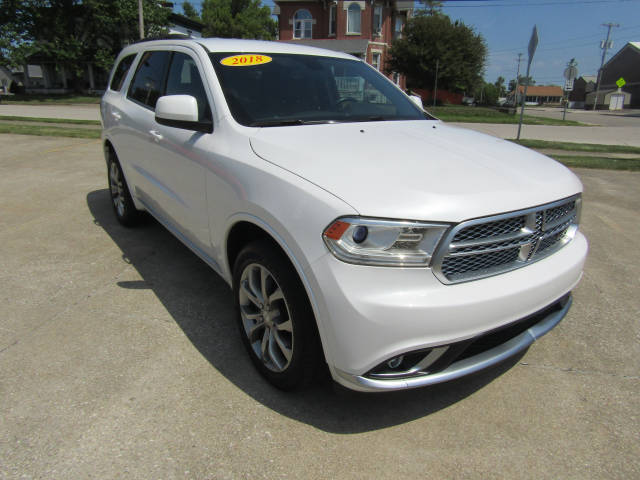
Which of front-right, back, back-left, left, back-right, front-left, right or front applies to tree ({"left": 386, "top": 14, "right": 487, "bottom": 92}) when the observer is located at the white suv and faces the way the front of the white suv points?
back-left

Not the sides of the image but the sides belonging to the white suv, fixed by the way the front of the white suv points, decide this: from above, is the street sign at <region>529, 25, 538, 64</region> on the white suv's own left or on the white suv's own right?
on the white suv's own left

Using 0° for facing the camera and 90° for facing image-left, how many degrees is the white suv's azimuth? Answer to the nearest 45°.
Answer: approximately 315°

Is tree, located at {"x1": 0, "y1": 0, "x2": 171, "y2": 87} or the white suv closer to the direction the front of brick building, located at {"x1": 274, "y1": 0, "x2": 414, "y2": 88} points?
the white suv

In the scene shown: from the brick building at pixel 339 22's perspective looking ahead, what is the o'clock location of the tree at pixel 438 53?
The tree is roughly at 9 o'clock from the brick building.

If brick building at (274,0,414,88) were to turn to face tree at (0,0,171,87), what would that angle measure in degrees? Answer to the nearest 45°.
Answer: approximately 45° to its right

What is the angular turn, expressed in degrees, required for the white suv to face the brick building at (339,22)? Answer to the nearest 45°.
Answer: approximately 135° to its left

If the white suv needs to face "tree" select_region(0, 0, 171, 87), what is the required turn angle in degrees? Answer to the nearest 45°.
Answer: approximately 180°

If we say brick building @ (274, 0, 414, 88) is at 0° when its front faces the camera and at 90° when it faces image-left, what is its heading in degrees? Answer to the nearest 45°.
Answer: approximately 0°
